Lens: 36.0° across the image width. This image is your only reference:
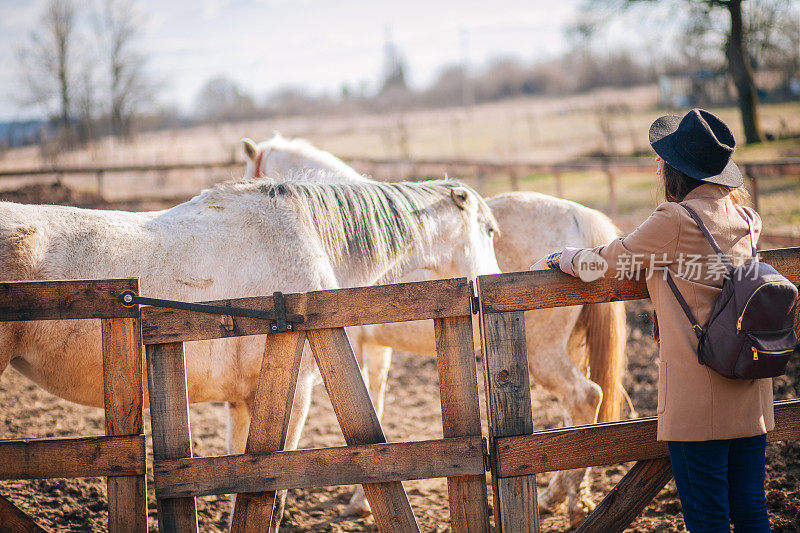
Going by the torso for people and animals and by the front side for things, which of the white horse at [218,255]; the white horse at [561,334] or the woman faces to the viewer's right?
the white horse at [218,255]

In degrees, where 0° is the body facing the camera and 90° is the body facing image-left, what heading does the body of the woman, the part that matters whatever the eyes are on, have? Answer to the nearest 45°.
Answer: approximately 135°

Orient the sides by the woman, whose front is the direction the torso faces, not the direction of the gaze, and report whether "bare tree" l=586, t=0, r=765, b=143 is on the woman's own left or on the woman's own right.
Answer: on the woman's own right

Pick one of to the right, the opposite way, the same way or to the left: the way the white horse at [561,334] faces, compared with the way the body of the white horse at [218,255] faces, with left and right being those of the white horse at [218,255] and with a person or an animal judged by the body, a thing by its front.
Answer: the opposite way

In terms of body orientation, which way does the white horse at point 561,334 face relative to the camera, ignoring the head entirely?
to the viewer's left

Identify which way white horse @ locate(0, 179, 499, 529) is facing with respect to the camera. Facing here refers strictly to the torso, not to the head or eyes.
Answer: to the viewer's right

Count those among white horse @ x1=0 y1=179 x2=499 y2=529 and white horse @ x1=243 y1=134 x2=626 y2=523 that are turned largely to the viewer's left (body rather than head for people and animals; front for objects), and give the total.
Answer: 1

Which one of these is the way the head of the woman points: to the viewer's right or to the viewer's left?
to the viewer's left
